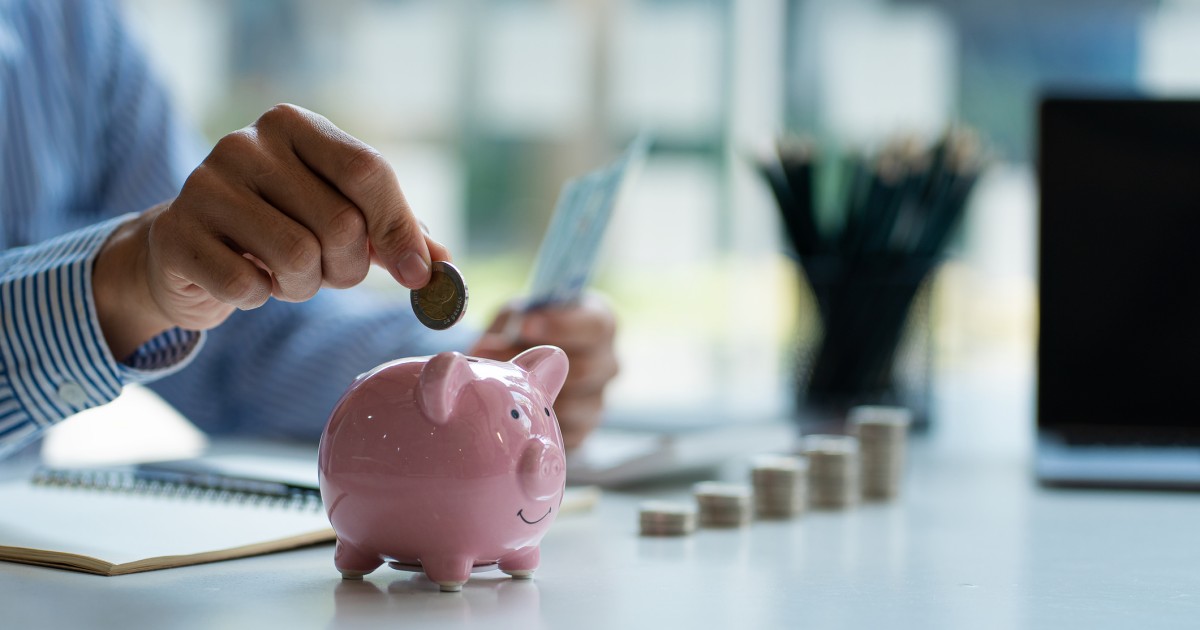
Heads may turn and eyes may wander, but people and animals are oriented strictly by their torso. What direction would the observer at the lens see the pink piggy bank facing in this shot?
facing the viewer and to the right of the viewer

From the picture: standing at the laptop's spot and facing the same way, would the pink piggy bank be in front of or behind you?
in front

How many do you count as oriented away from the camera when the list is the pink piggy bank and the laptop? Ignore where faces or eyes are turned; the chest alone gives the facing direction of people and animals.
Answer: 0

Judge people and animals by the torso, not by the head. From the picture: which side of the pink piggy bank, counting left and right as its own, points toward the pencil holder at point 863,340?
left

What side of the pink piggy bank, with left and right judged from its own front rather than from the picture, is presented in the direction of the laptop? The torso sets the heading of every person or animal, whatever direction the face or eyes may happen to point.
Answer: left

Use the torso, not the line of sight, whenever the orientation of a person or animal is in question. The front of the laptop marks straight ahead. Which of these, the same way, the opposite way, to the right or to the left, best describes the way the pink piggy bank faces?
to the left

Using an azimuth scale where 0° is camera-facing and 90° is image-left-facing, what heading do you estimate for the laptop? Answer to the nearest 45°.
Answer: approximately 0°
